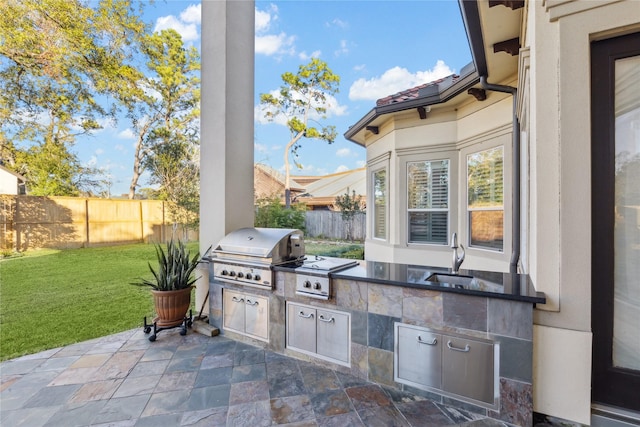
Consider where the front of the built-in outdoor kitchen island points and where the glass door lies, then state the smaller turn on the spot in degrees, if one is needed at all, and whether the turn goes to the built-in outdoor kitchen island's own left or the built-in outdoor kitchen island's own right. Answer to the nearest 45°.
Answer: approximately 135° to the built-in outdoor kitchen island's own left

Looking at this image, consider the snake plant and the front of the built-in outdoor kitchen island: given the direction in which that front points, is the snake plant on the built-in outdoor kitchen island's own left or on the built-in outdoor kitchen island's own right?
on the built-in outdoor kitchen island's own right

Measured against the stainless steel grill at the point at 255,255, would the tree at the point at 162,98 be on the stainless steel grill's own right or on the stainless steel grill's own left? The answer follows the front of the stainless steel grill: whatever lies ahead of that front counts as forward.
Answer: on the stainless steel grill's own right

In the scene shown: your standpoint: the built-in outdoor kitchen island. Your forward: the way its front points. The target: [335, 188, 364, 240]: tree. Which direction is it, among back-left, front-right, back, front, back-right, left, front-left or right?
back-right

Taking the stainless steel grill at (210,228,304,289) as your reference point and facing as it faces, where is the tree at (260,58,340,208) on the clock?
The tree is roughly at 5 o'clock from the stainless steel grill.

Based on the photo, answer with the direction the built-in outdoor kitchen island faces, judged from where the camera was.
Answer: facing the viewer and to the left of the viewer

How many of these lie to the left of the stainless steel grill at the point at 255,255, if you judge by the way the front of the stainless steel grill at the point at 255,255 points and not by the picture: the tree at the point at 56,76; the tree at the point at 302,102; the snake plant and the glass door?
1

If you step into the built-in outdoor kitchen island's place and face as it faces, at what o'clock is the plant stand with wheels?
The plant stand with wheels is roughly at 2 o'clock from the built-in outdoor kitchen island.

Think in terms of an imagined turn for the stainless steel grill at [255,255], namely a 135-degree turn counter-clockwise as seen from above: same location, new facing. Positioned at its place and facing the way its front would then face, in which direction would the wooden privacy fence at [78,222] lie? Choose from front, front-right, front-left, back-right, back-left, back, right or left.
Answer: back-left

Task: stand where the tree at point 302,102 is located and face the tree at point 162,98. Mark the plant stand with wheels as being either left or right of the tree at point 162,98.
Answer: left

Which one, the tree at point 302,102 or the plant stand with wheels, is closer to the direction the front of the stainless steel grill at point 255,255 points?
the plant stand with wheels

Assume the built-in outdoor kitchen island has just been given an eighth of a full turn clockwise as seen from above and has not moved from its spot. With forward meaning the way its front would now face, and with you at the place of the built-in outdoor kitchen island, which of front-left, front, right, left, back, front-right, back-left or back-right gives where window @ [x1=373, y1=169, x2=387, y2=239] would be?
right
